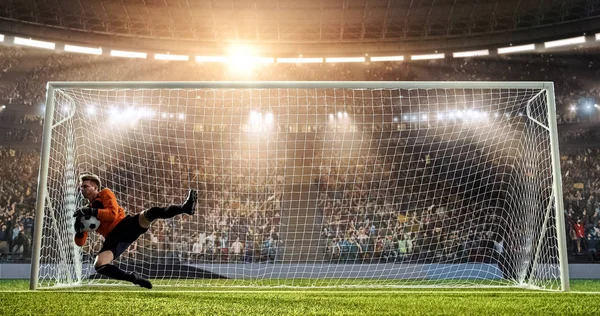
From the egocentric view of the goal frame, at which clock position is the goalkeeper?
The goalkeeper is roughly at 2 o'clock from the goal frame.

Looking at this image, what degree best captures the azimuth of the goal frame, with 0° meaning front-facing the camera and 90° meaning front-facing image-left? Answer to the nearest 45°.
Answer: approximately 0°

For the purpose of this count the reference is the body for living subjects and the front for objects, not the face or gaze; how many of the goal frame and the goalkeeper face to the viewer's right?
0

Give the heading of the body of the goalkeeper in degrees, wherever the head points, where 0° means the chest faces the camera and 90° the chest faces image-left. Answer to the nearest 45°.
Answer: approximately 45°
